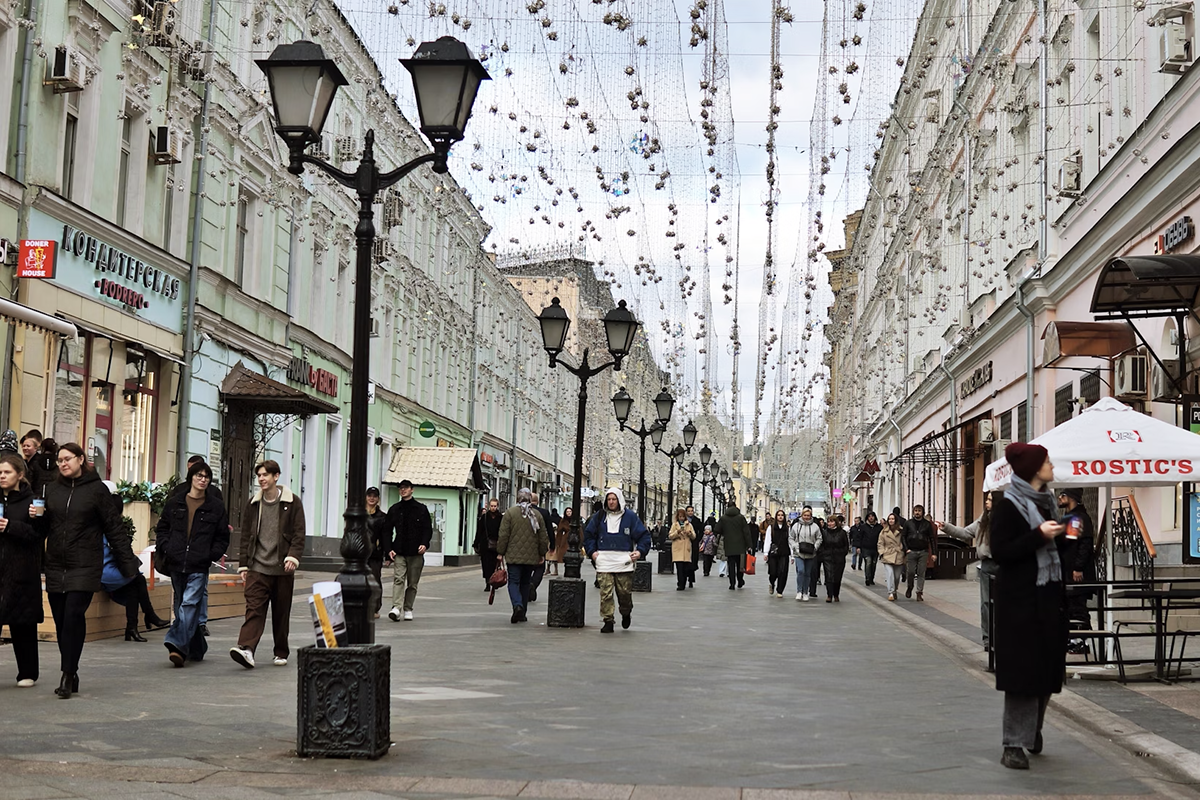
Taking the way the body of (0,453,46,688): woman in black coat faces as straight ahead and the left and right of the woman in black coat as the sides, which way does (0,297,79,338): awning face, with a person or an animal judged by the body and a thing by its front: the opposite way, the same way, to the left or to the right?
to the left

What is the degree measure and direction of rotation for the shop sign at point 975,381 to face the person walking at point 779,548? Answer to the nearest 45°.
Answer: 0° — it already faces them

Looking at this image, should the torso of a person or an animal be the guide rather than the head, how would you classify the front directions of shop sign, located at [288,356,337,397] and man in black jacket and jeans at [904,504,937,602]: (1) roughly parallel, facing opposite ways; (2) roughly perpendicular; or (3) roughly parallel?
roughly perpendicular

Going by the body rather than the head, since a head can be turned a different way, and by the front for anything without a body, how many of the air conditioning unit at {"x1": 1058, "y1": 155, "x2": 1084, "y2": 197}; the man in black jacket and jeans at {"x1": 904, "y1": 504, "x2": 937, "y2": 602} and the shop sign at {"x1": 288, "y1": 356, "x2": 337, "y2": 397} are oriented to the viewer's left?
1

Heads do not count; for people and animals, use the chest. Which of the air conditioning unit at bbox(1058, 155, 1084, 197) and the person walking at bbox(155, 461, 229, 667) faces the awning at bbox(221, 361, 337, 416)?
the air conditioning unit

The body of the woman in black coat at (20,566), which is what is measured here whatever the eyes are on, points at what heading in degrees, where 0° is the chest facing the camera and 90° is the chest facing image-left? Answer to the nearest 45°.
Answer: approximately 45°

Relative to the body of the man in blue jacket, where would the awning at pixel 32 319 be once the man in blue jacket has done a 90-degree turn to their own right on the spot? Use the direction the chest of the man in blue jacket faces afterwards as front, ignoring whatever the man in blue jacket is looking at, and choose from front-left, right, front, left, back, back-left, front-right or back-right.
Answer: front

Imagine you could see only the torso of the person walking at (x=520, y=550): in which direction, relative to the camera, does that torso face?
away from the camera

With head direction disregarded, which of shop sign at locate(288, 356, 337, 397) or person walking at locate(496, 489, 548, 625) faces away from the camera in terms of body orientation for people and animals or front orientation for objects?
the person walking

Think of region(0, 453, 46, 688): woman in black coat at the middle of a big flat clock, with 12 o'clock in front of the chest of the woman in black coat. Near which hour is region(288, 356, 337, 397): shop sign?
The shop sign is roughly at 5 o'clock from the woman in black coat.

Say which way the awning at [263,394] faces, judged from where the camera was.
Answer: facing to the right of the viewer
